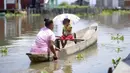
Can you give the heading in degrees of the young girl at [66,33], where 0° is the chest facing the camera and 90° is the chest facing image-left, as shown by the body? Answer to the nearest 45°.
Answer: approximately 45°

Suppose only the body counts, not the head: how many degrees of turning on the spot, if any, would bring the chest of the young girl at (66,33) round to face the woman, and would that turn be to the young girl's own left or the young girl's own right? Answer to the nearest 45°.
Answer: approximately 45° to the young girl's own right
